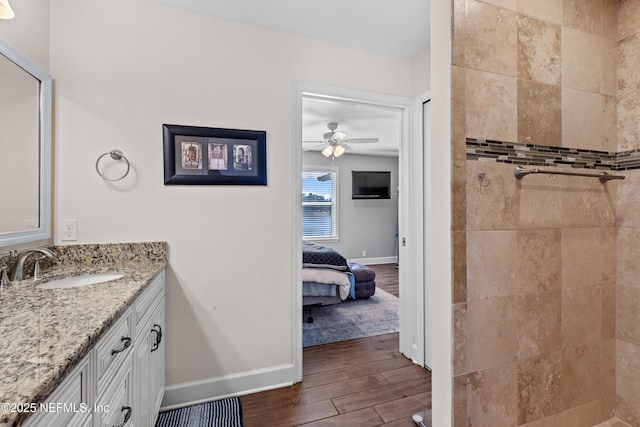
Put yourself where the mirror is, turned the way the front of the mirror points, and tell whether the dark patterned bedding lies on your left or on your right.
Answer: on your left

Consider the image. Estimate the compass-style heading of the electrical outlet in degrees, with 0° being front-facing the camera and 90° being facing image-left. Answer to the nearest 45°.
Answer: approximately 0°

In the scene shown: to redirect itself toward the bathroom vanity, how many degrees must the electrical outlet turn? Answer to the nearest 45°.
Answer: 0° — it already faces it

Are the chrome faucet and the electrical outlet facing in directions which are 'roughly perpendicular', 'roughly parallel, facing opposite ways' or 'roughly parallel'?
roughly perpendicular

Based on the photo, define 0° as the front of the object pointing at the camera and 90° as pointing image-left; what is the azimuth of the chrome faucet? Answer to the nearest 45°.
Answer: approximately 270°

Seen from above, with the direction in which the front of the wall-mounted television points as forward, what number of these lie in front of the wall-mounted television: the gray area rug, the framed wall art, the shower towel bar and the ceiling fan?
4

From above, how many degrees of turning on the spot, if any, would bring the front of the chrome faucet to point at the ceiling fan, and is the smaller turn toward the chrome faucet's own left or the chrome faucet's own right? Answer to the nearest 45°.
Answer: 0° — it already faces it

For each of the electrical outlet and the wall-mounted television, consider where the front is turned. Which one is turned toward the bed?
the wall-mounted television

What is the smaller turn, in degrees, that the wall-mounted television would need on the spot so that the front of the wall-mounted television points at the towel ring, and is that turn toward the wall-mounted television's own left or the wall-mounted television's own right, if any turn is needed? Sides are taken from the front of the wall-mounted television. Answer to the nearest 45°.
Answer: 0° — it already faces it

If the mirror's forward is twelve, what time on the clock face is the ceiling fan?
The ceiling fan is roughly at 10 o'clock from the mirror.

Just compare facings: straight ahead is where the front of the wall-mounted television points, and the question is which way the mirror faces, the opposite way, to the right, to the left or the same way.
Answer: to the left
